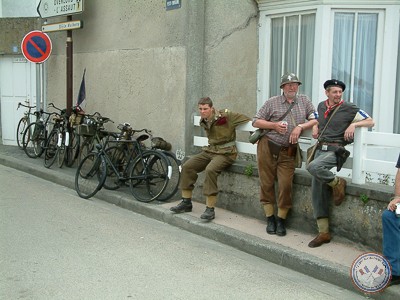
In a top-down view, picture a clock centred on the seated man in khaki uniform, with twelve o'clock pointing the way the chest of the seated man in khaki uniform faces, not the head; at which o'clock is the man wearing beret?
The man wearing beret is roughly at 9 o'clock from the seated man in khaki uniform.

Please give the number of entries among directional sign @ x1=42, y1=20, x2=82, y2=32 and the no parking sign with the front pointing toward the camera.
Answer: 2

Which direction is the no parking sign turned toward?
toward the camera

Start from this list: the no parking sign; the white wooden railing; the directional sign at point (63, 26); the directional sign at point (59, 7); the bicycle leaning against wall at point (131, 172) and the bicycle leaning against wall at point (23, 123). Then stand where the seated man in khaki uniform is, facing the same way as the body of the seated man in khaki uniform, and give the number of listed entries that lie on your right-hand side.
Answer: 5

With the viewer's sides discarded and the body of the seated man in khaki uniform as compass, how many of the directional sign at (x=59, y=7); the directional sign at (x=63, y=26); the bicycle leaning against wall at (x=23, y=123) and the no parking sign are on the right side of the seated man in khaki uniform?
4

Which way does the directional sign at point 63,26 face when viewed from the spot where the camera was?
facing the viewer

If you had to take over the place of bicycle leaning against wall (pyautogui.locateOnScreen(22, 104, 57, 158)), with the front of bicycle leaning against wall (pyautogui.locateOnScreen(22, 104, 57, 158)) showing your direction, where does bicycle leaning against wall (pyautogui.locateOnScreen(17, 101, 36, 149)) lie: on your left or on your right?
on your right

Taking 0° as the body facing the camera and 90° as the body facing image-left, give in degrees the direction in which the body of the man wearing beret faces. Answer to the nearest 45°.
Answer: approximately 45°

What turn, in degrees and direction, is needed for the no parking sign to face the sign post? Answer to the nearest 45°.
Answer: approximately 90° to its left

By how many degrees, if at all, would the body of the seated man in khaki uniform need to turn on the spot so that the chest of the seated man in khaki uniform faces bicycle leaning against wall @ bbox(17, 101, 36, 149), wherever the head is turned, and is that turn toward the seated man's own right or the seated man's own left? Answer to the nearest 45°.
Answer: approximately 90° to the seated man's own right

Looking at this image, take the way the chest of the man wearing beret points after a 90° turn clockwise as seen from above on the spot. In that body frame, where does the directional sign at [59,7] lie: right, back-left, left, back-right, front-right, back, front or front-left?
front

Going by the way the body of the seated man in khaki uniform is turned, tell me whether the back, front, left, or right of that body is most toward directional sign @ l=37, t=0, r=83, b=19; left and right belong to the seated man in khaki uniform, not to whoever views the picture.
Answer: right

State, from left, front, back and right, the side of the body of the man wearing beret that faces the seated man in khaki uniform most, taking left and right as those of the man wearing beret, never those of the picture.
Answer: right

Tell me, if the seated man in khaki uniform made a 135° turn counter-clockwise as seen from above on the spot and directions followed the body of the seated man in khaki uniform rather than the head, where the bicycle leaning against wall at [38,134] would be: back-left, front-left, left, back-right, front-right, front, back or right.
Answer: back-left

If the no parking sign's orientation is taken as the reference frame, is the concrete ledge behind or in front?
in front
